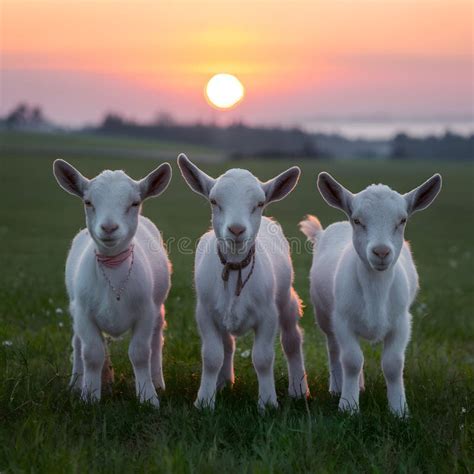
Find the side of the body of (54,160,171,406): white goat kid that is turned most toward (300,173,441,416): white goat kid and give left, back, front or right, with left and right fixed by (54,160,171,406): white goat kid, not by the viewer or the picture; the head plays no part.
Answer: left

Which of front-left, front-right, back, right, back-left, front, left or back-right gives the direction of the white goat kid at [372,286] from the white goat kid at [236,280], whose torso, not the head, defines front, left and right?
left

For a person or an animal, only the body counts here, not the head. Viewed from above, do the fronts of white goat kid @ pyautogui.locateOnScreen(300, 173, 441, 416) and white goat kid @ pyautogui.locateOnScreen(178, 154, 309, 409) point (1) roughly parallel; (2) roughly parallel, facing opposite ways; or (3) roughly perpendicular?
roughly parallel

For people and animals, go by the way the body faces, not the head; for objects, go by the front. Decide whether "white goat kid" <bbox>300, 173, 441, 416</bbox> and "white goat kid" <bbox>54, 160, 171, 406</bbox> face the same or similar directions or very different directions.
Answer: same or similar directions

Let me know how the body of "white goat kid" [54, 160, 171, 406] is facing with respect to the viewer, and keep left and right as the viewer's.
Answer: facing the viewer

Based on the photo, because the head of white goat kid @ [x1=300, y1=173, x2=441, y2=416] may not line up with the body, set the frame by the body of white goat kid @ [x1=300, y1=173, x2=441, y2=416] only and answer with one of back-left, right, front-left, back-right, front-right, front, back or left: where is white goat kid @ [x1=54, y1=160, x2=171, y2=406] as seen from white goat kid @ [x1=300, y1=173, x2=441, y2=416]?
right

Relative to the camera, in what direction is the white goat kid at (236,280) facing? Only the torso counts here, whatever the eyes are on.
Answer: toward the camera

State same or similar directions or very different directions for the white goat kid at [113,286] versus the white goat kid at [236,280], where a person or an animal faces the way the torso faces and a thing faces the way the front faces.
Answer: same or similar directions

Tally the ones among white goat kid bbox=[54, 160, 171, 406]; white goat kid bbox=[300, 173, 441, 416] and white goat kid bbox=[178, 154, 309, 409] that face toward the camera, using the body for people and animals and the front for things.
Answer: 3
